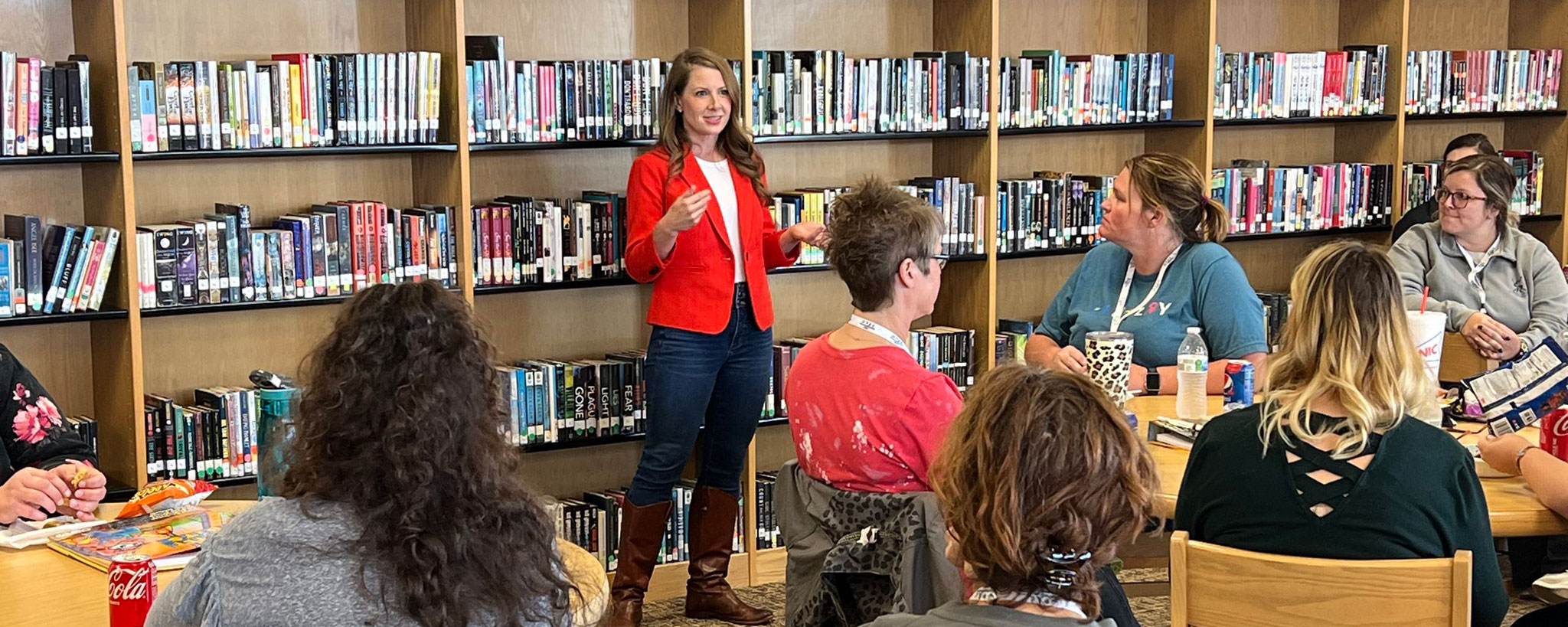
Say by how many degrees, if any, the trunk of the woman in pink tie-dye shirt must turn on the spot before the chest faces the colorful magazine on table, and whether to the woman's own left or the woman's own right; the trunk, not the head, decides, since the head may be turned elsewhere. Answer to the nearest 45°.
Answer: approximately 135° to the woman's own left

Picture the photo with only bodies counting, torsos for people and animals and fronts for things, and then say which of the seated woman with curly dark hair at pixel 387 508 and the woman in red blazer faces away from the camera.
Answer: the seated woman with curly dark hair

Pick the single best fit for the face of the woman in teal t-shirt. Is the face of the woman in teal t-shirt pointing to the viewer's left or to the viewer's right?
to the viewer's left

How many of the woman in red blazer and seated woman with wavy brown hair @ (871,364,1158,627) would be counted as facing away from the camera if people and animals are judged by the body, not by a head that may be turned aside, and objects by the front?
1

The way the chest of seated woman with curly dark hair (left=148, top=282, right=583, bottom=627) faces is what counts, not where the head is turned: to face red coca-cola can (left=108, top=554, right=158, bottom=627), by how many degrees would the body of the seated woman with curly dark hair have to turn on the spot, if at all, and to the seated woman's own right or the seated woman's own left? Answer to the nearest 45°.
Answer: approximately 45° to the seated woman's own left

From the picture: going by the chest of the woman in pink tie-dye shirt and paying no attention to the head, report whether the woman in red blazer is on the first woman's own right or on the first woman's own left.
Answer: on the first woman's own left

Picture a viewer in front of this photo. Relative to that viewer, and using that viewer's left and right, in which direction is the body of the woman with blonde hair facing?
facing away from the viewer

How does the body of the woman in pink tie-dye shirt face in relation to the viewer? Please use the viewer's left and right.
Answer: facing away from the viewer and to the right of the viewer

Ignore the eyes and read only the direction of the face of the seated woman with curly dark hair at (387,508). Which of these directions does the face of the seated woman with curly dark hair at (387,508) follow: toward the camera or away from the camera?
away from the camera

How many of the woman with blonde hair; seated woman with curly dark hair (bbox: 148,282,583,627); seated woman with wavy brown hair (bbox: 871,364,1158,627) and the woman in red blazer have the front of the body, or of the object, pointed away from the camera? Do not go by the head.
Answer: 3

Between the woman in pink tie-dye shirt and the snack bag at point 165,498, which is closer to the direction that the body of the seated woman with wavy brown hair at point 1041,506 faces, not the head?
the woman in pink tie-dye shirt

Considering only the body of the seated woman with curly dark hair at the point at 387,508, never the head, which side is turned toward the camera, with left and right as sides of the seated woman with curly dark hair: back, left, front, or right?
back
